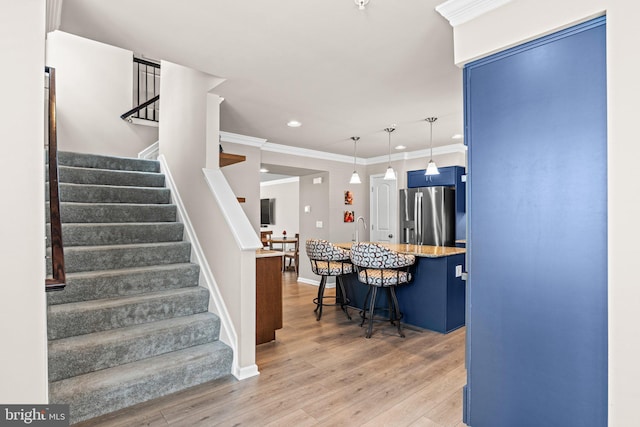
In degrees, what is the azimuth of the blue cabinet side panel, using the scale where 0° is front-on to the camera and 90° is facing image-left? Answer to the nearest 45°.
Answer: approximately 45°

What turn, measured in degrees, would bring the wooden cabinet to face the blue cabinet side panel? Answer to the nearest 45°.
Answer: approximately 45° to its right

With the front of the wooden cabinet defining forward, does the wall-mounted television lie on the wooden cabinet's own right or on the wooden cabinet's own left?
on the wooden cabinet's own left

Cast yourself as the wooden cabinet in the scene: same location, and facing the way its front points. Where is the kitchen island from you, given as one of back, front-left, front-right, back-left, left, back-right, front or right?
front

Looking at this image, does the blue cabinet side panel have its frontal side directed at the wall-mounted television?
no

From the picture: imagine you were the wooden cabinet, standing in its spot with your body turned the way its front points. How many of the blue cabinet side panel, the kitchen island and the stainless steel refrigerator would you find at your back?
0

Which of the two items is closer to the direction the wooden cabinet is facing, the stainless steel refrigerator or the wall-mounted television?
the stainless steel refrigerator

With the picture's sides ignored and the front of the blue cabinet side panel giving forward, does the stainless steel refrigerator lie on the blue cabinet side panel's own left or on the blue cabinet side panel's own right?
on the blue cabinet side panel's own right

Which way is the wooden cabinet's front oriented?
to the viewer's right

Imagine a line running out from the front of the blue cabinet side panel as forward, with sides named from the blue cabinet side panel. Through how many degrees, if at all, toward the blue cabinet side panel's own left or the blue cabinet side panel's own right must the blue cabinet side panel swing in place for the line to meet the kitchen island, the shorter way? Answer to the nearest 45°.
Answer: approximately 90° to the blue cabinet side panel's own right

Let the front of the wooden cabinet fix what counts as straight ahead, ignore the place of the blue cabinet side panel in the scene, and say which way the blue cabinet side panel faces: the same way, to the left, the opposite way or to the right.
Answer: the opposite way

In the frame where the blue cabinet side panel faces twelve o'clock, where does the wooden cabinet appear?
The wooden cabinet is roughly at 2 o'clock from the blue cabinet side panel.

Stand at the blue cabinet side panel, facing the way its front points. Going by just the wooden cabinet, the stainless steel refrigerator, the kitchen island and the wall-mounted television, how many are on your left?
0
